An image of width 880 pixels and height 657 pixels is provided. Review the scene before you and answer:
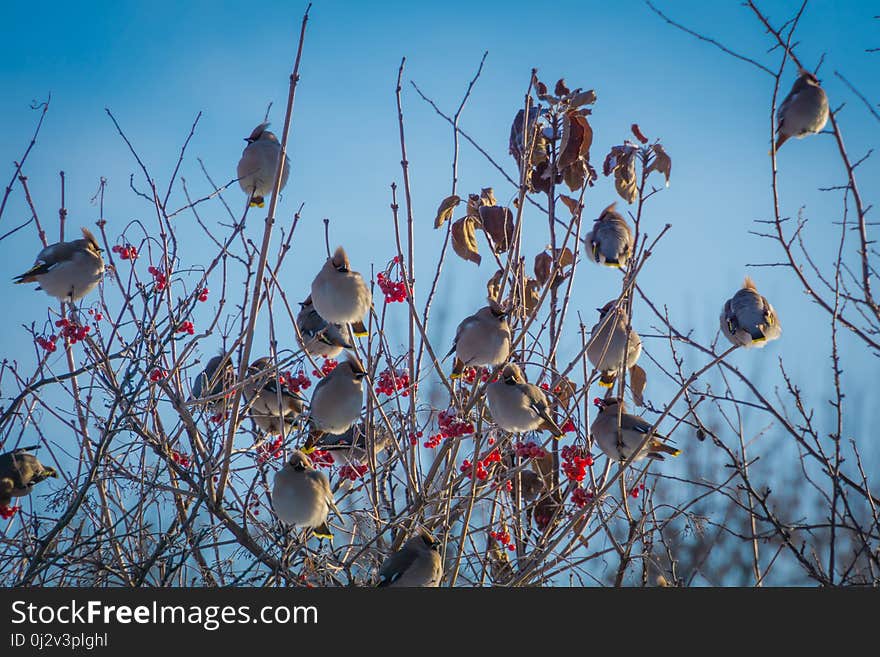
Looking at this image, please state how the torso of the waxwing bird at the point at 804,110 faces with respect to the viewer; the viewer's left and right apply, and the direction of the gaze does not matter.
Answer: facing to the right of the viewer

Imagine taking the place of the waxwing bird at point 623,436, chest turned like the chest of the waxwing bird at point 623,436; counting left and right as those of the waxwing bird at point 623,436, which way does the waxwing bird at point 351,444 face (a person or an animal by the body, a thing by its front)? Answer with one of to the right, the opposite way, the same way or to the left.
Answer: the opposite way

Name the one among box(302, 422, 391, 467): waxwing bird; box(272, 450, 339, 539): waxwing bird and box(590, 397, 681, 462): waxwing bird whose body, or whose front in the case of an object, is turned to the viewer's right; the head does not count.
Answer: box(302, 422, 391, 467): waxwing bird

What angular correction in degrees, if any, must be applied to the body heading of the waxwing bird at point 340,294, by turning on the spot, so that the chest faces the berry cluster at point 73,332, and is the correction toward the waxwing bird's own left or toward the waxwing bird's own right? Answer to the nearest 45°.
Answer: approximately 45° to the waxwing bird's own right

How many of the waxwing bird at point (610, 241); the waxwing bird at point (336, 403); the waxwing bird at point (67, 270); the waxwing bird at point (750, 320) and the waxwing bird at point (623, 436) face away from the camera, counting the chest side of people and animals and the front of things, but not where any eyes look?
2

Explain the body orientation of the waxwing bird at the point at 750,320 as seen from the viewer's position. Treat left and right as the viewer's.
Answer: facing away from the viewer

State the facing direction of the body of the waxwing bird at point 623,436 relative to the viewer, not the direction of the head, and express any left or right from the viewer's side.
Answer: facing to the left of the viewer

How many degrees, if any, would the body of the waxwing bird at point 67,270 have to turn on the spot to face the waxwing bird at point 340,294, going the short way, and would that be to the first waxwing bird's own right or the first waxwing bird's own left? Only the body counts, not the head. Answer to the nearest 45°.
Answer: approximately 45° to the first waxwing bird's own right

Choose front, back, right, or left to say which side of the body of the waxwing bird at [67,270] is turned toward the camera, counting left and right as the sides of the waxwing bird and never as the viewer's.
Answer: right

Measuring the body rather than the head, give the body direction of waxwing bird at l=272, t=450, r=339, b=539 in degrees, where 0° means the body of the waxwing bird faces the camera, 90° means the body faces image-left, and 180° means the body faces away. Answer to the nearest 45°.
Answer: approximately 45°

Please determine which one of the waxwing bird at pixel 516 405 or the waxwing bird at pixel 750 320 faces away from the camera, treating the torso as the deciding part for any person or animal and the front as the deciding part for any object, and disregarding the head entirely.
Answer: the waxwing bird at pixel 750 320
